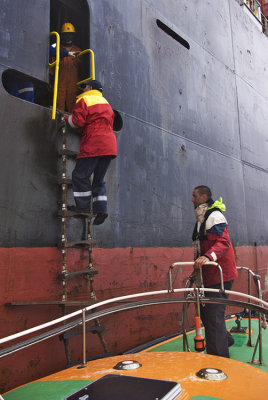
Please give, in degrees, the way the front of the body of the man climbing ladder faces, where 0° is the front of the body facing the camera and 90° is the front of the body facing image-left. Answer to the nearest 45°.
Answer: approximately 135°

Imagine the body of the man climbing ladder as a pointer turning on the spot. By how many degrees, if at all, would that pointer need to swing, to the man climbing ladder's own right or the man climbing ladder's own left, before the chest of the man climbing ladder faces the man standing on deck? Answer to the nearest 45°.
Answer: approximately 135° to the man climbing ladder's own right

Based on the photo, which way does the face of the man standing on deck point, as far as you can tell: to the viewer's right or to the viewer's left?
to the viewer's left

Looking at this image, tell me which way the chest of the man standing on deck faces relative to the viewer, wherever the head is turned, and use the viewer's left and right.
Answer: facing to the left of the viewer

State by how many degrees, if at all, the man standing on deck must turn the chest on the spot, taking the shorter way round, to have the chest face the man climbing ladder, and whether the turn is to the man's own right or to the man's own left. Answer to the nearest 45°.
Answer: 0° — they already face them
